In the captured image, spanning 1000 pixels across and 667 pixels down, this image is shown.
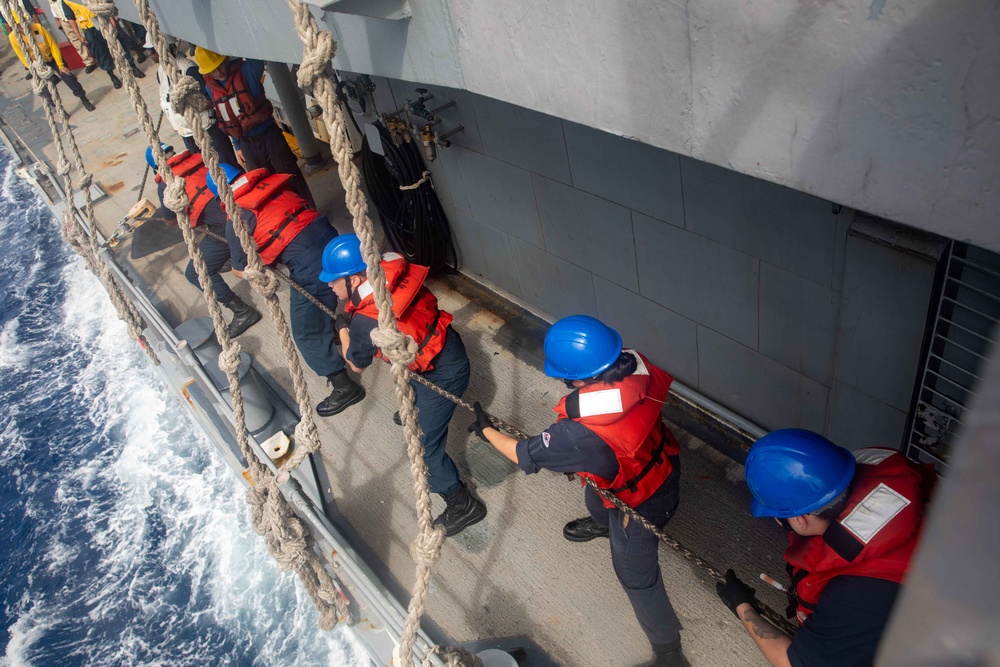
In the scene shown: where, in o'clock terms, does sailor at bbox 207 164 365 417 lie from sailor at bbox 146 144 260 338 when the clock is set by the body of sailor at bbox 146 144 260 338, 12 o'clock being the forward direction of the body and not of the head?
sailor at bbox 207 164 365 417 is roughly at 7 o'clock from sailor at bbox 146 144 260 338.

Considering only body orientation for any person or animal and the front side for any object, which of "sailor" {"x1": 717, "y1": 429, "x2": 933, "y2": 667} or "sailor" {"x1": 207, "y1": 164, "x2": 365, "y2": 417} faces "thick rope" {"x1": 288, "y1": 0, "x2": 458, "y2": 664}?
"sailor" {"x1": 717, "y1": 429, "x2": 933, "y2": 667}

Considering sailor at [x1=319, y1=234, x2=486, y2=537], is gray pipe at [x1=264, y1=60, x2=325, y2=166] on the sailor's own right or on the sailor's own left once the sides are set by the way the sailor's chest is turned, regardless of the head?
on the sailor's own right

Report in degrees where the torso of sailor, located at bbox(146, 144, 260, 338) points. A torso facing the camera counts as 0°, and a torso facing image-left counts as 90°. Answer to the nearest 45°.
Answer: approximately 135°

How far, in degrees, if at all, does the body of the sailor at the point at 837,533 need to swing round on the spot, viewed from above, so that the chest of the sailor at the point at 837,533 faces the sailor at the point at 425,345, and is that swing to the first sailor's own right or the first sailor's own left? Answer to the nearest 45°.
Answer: approximately 45° to the first sailor's own right

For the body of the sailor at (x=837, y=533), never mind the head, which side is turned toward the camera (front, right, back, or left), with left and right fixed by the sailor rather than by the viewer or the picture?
left

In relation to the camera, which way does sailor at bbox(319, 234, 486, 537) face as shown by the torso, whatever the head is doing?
to the viewer's left

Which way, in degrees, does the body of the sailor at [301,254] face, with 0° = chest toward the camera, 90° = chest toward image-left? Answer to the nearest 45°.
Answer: approximately 135°

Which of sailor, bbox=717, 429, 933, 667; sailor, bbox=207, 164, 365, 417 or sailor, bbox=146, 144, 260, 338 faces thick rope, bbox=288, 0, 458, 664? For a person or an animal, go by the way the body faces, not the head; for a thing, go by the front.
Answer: sailor, bbox=717, 429, 933, 667

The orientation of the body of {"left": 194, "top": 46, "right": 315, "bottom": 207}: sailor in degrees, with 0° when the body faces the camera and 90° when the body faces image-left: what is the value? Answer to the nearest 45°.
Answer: approximately 45°

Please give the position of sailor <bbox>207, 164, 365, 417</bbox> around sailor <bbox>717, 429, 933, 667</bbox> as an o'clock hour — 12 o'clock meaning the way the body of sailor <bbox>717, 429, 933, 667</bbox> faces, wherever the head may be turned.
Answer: sailor <bbox>207, 164, 365, 417</bbox> is roughly at 1 o'clock from sailor <bbox>717, 429, 933, 667</bbox>.
